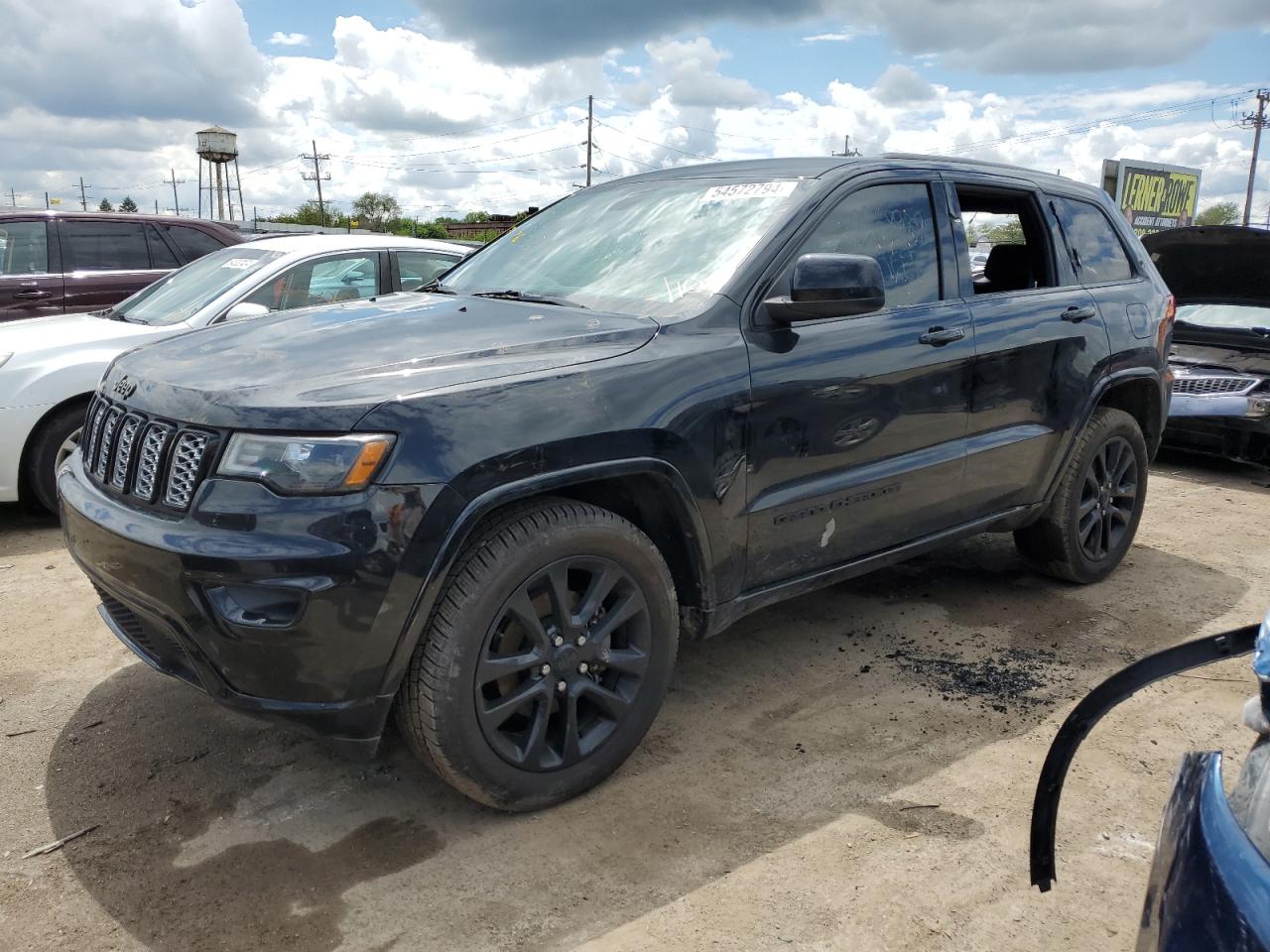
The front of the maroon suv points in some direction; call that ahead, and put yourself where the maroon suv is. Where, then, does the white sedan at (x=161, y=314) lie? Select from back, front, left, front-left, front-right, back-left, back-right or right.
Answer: left

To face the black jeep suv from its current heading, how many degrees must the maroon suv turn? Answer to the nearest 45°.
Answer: approximately 90° to its left

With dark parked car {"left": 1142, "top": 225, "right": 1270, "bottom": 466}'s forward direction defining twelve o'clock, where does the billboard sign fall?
The billboard sign is roughly at 6 o'clock from the dark parked car.

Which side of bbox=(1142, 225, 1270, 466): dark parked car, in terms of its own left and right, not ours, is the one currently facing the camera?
front

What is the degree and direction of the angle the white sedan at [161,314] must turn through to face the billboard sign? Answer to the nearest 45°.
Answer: approximately 180°

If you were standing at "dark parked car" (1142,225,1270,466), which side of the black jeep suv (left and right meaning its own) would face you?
back

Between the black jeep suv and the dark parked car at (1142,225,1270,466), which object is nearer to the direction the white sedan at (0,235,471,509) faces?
the black jeep suv

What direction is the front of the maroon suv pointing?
to the viewer's left

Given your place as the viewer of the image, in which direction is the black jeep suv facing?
facing the viewer and to the left of the viewer

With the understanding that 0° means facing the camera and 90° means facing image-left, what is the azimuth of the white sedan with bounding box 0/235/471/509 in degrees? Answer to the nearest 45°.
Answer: approximately 45°

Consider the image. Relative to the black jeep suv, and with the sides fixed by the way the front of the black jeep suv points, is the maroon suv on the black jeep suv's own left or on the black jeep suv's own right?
on the black jeep suv's own right
